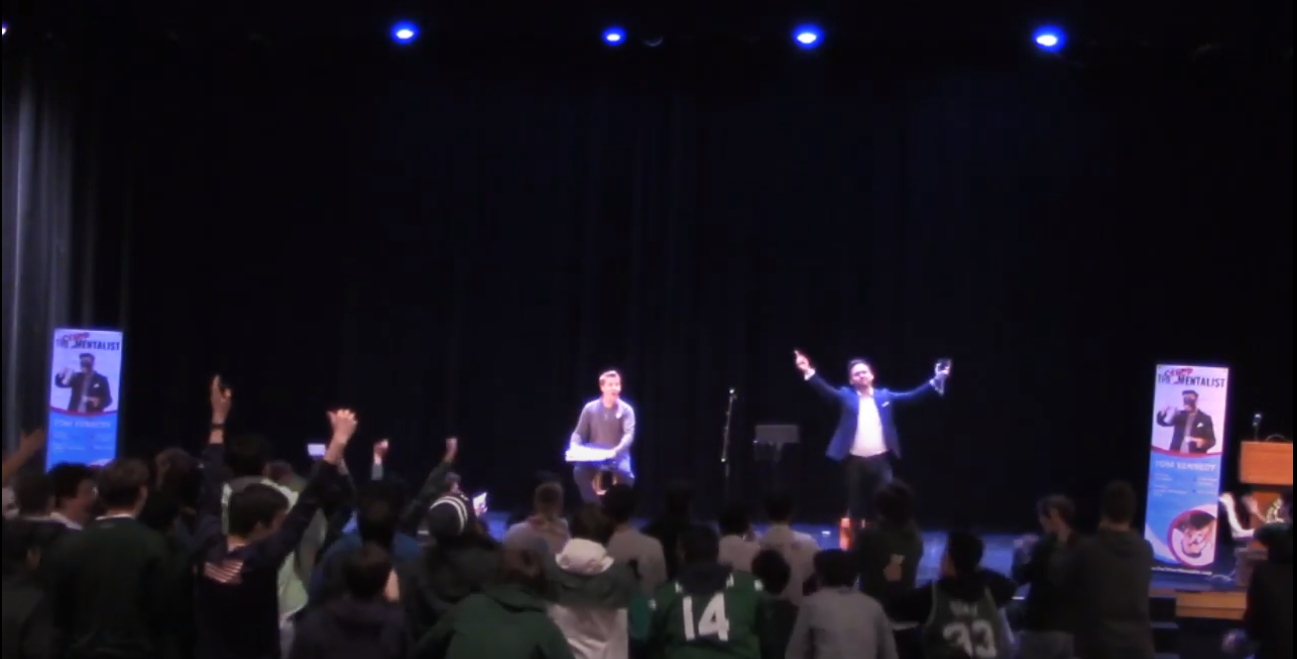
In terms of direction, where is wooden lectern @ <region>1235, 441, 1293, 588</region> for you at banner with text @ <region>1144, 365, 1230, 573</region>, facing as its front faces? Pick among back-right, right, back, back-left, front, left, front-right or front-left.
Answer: back-left

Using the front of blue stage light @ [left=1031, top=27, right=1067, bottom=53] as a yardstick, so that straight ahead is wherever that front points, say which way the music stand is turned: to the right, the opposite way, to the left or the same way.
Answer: the opposite way

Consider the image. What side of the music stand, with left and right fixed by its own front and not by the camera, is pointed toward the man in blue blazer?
right

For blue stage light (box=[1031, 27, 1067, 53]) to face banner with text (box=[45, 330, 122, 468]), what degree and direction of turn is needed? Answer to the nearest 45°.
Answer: approximately 45° to its right

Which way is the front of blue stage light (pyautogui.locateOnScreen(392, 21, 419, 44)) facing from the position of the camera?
facing the viewer

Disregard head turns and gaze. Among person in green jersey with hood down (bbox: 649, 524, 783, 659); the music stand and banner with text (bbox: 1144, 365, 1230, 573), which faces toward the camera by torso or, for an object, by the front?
the banner with text

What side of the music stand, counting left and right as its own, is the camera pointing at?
back

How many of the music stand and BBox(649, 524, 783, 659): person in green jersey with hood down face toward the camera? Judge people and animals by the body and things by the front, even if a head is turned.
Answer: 0

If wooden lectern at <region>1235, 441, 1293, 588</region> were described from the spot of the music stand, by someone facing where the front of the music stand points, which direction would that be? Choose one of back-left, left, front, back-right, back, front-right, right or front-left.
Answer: right

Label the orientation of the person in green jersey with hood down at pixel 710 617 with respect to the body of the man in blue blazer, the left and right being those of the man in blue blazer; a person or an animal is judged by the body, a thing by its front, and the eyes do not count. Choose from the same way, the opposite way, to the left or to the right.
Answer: the opposite way

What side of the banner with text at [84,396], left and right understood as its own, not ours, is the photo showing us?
front

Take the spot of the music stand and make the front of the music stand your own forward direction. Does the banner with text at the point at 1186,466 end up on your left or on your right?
on your right

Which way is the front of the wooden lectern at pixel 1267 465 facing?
toward the camera

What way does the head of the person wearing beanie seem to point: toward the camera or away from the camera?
away from the camera

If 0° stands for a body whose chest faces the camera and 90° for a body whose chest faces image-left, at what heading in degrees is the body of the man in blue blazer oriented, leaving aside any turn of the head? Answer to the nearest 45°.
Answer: approximately 0°
